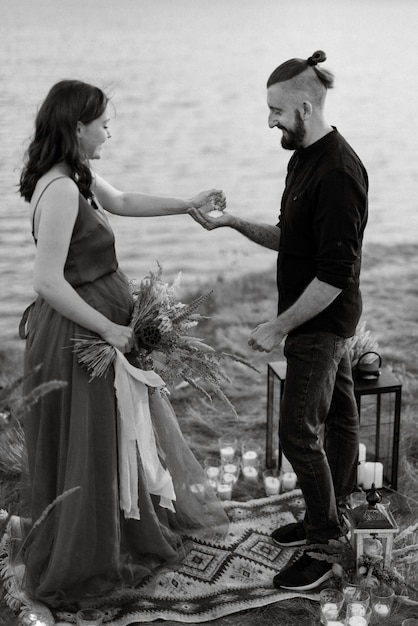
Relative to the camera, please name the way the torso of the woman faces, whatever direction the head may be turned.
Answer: to the viewer's right

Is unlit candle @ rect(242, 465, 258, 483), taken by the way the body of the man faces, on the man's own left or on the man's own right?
on the man's own right

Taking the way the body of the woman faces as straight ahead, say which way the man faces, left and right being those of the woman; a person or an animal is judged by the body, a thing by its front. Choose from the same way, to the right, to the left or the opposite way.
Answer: the opposite way

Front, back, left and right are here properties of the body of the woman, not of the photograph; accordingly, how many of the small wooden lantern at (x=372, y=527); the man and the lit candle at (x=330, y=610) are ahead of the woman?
3

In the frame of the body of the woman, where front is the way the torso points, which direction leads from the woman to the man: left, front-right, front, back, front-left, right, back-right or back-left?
front

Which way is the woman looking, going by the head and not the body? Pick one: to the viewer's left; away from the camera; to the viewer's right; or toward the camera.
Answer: to the viewer's right

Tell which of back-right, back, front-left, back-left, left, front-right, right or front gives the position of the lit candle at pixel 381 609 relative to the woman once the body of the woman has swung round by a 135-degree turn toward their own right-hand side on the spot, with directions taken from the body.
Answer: back-left

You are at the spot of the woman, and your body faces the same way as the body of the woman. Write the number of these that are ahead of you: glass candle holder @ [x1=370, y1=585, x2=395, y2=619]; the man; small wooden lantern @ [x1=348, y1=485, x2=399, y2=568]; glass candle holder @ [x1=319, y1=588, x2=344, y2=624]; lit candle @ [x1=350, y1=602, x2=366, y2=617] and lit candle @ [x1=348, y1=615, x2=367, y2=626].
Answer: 6

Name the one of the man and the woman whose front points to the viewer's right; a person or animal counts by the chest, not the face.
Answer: the woman

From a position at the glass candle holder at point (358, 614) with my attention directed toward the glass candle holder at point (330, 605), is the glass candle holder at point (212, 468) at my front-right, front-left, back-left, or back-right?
front-right

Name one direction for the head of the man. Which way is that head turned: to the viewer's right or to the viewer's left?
to the viewer's left

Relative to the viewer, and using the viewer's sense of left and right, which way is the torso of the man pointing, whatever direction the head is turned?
facing to the left of the viewer

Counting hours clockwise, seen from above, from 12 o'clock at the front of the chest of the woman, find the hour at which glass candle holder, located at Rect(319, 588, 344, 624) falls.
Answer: The glass candle holder is roughly at 12 o'clock from the woman.

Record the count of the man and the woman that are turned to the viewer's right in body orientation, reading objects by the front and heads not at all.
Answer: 1
